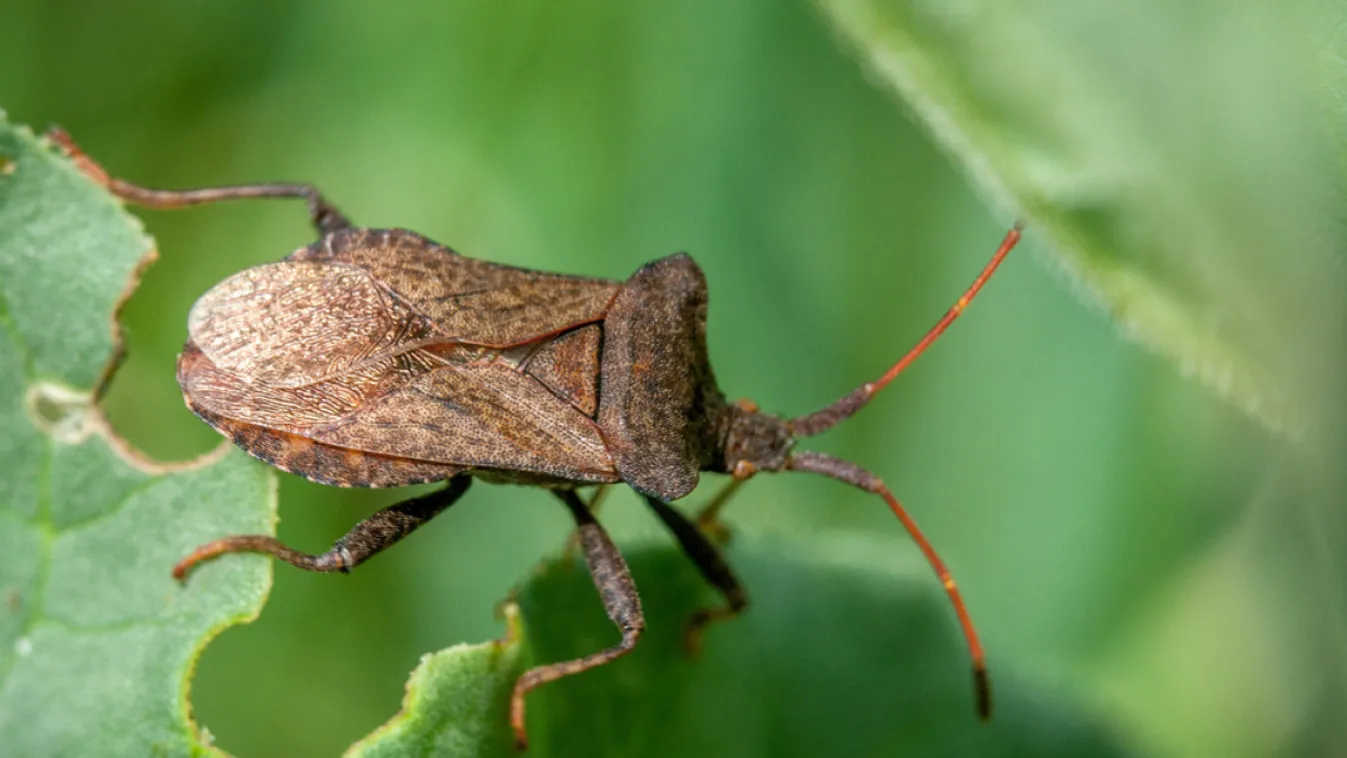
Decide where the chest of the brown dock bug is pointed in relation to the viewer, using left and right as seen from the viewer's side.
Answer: facing to the right of the viewer
